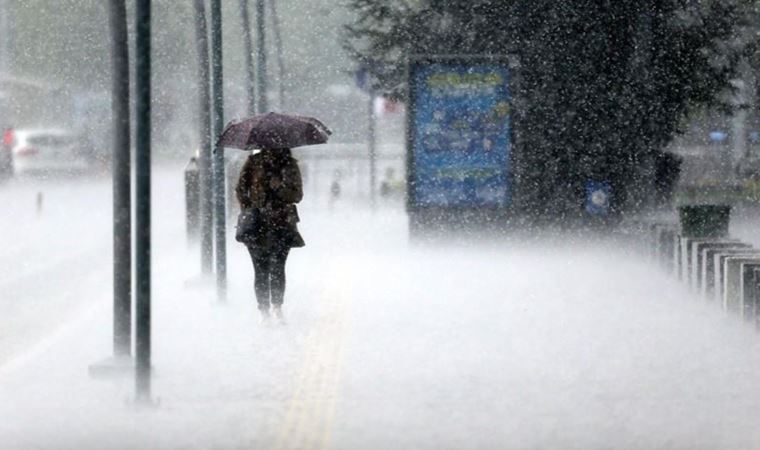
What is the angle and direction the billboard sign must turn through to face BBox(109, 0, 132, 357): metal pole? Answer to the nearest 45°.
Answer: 0° — it already faces it

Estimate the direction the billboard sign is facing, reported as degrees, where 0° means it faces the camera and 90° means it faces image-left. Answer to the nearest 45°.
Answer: approximately 0°

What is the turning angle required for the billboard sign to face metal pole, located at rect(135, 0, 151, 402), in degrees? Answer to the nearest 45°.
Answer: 0° — it already faces it

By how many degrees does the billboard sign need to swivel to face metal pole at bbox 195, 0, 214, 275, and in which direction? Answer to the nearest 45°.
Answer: approximately 45° to its right

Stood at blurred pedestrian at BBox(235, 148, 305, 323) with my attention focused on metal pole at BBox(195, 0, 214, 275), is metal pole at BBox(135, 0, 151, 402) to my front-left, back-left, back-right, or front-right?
back-left
